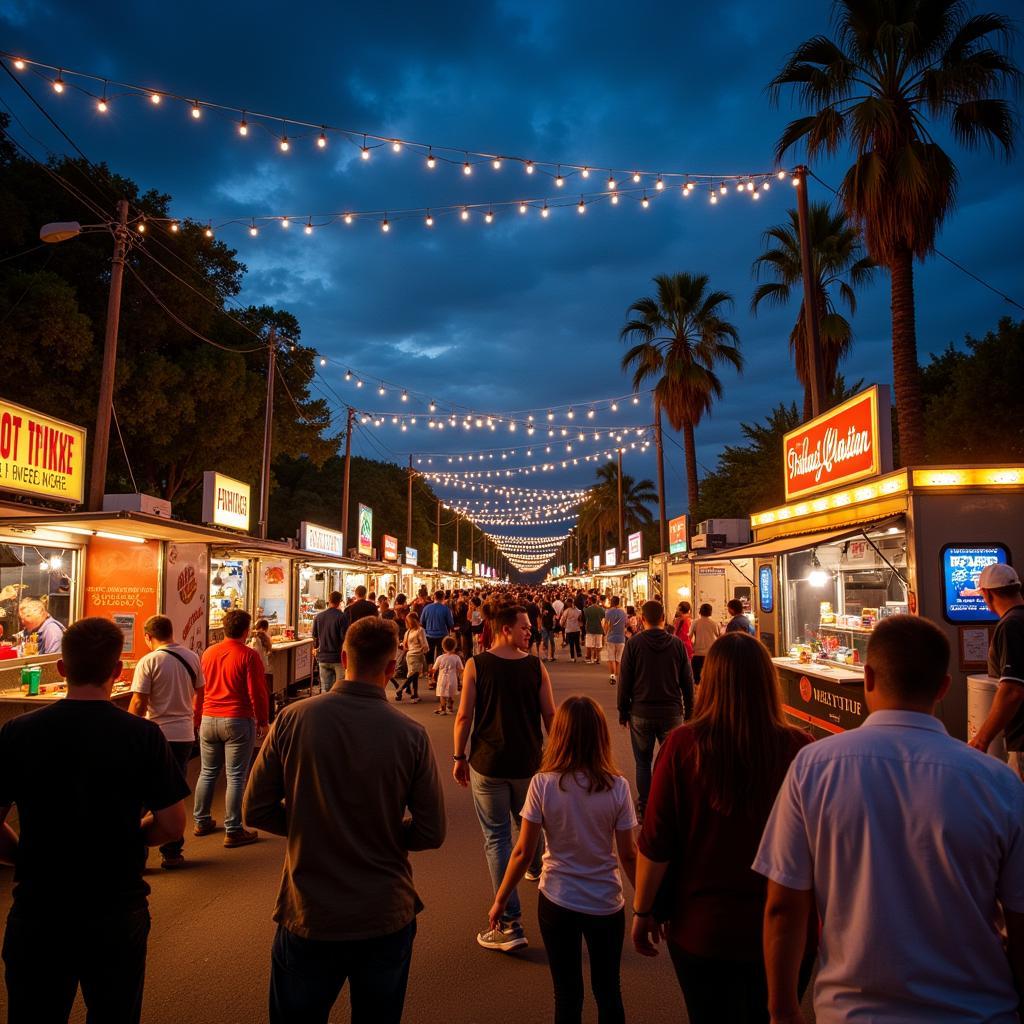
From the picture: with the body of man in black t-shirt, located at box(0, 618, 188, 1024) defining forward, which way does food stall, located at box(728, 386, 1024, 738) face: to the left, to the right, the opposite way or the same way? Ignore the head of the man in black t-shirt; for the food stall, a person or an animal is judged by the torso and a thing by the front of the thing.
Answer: to the left

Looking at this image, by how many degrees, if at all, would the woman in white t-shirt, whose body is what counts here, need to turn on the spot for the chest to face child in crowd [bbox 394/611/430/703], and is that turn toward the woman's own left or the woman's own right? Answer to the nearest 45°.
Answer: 0° — they already face them

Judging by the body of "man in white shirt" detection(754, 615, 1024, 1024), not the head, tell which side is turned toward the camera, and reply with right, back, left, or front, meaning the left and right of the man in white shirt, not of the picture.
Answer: back

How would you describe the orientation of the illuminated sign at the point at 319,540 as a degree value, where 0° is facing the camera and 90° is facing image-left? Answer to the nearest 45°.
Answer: approximately 315°

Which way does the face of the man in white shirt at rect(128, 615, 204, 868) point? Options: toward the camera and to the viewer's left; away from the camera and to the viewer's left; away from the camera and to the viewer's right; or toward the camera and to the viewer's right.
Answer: away from the camera and to the viewer's left

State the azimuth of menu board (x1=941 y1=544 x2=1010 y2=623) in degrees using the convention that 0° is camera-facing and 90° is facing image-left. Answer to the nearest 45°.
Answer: approximately 0°

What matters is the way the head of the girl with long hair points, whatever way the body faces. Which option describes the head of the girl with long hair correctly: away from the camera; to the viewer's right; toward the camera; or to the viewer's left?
away from the camera

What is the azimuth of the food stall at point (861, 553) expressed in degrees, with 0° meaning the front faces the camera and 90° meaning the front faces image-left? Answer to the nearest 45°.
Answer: approximately 45°

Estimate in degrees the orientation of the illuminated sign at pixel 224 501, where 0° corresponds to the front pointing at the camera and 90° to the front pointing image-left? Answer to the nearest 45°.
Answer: approximately 315°

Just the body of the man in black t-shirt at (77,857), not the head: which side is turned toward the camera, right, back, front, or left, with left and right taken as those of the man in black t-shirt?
back

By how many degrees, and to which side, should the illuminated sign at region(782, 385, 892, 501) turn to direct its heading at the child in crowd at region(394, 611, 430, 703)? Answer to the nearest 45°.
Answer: approximately 45° to its right

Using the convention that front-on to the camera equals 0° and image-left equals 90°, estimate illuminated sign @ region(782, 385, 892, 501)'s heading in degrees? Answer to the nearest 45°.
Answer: approximately 45°

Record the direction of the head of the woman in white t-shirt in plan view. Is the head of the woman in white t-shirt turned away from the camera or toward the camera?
away from the camera

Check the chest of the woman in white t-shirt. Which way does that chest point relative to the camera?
away from the camera

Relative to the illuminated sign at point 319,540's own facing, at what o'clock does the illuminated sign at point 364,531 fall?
the illuminated sign at point 364,531 is roughly at 8 o'clock from the illuminated sign at point 319,540.
